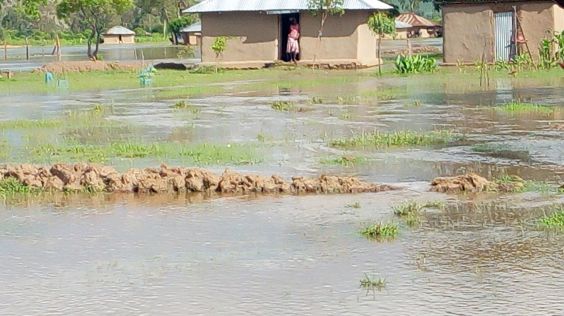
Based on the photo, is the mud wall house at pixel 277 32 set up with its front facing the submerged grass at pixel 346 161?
yes

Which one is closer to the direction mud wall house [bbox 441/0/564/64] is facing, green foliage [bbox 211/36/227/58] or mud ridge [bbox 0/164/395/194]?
the mud ridge

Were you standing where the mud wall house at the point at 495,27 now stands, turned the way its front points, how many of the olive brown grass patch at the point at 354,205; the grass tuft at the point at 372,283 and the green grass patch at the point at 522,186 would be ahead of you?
3

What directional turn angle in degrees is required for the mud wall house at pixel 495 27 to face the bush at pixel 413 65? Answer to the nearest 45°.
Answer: approximately 45° to its right

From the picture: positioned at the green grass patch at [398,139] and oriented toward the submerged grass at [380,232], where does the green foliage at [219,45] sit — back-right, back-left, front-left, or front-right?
back-right

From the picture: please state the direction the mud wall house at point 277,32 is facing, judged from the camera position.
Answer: facing the viewer

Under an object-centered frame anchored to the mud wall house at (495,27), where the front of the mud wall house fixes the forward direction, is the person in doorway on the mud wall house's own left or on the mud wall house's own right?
on the mud wall house's own right

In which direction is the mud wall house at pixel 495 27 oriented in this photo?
toward the camera

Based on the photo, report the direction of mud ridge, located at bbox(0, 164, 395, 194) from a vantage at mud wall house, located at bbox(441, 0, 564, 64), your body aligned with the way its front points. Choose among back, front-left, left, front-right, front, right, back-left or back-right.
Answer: front

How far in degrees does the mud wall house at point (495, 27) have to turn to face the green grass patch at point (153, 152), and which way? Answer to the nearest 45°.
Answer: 0° — it already faces it

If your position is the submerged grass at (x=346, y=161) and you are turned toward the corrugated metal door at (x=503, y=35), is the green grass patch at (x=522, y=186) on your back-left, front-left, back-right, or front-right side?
back-right

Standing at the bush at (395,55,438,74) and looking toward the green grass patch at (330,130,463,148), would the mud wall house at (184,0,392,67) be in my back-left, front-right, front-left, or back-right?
back-right

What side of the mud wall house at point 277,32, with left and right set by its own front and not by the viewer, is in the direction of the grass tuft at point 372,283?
front

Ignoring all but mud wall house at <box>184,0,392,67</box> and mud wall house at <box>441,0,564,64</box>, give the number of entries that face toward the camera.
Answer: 2
